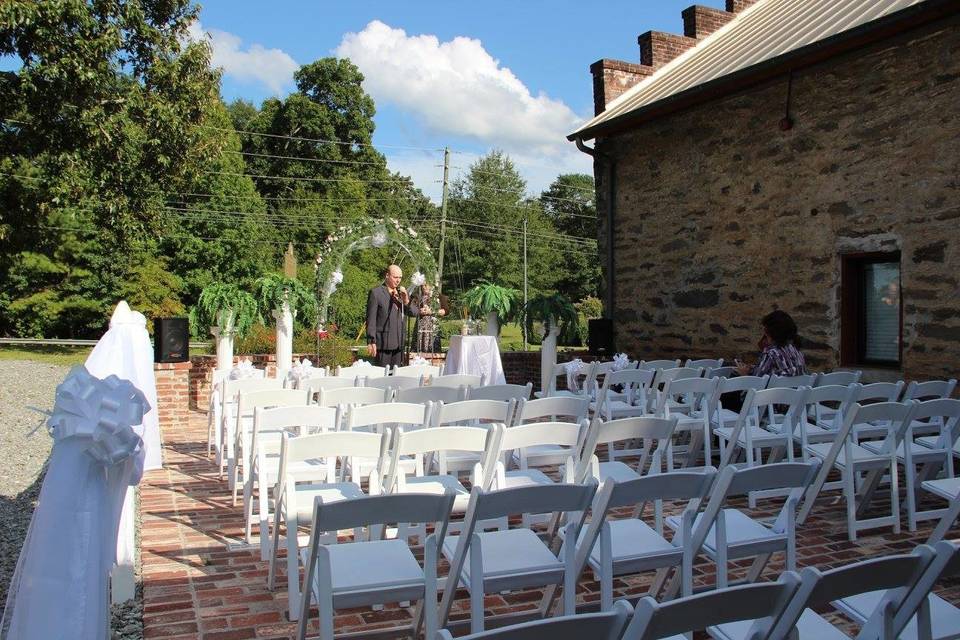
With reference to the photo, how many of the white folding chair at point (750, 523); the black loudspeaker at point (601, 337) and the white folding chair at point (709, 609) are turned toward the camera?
1

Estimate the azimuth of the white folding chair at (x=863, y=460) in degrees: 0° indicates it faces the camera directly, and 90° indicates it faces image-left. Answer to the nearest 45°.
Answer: approximately 135°

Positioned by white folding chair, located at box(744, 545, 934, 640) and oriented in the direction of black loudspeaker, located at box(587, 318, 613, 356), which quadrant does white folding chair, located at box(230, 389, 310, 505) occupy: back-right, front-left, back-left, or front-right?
front-left

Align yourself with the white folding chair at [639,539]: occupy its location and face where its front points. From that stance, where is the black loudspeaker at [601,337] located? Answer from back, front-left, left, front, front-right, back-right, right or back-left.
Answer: front-right

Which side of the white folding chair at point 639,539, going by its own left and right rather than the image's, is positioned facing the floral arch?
front

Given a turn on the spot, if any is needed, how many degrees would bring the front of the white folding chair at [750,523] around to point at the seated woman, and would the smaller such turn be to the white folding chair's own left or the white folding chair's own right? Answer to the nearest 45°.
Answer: approximately 45° to the white folding chair's own right

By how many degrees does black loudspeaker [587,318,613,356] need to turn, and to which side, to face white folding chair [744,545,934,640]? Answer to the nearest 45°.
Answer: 0° — it already faces it

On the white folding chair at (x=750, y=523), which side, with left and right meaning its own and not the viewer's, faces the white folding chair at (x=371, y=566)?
left

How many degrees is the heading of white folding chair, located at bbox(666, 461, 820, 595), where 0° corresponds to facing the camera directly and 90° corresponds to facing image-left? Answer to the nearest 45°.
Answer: approximately 135°

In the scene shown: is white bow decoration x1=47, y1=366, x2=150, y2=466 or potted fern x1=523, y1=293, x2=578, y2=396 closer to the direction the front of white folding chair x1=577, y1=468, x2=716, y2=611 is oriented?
the potted fern

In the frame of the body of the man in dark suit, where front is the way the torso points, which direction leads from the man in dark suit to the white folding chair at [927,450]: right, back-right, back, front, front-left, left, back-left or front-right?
front

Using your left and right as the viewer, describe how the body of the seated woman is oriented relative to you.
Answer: facing away from the viewer and to the left of the viewer

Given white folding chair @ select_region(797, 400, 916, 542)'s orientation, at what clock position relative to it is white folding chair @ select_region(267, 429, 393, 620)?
white folding chair @ select_region(267, 429, 393, 620) is roughly at 9 o'clock from white folding chair @ select_region(797, 400, 916, 542).

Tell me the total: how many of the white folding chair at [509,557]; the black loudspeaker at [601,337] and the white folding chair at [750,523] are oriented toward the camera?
1

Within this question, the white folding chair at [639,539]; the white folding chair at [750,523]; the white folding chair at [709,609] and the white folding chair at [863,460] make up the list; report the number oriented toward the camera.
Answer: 0

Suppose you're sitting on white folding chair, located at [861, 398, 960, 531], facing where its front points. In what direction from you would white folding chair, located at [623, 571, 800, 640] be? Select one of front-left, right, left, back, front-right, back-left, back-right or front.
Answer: back-left

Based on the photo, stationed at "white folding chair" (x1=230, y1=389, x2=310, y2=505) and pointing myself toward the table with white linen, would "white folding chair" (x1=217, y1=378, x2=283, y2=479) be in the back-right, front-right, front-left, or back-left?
front-left
